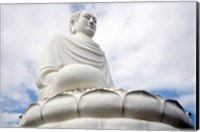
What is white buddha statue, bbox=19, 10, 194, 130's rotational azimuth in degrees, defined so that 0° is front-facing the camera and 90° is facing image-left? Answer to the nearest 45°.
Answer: approximately 315°
